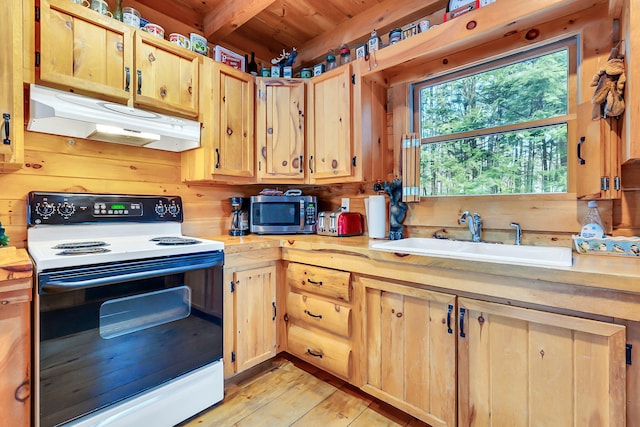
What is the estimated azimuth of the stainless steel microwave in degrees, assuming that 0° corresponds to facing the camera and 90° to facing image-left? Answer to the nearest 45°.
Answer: approximately 0°

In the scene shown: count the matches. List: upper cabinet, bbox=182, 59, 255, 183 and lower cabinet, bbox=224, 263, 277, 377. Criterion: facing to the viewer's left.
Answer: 0

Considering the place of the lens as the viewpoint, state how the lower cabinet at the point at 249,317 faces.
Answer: facing the viewer and to the right of the viewer

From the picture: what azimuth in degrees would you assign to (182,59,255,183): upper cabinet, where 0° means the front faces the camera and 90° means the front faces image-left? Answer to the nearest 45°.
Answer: approximately 315°

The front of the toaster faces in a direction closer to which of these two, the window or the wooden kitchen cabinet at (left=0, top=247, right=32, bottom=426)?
the wooden kitchen cabinet
